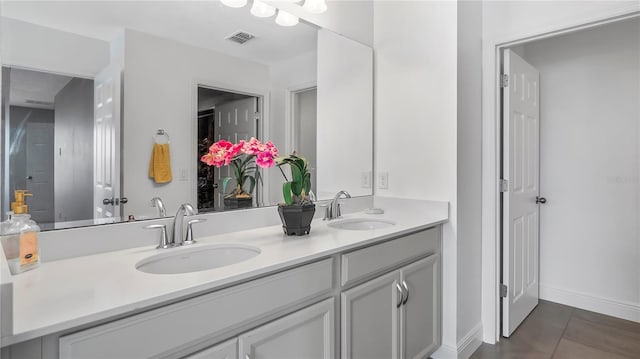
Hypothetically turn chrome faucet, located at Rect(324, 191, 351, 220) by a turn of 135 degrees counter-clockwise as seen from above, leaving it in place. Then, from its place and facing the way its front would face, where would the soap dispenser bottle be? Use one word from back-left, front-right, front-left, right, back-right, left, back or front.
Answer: back-left

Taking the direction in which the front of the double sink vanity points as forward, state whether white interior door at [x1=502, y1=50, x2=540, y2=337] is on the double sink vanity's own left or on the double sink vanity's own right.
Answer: on the double sink vanity's own left

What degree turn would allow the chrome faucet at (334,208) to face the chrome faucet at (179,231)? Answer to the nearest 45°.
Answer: approximately 90° to its right

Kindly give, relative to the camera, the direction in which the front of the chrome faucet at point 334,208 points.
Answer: facing the viewer and to the right of the viewer

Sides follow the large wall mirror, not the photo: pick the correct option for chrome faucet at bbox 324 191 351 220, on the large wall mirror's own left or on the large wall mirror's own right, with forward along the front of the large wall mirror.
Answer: on the large wall mirror's own left

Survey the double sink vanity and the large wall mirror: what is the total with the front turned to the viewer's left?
0

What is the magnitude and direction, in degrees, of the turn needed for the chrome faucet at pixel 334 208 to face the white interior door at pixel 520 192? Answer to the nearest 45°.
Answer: approximately 45° to its left

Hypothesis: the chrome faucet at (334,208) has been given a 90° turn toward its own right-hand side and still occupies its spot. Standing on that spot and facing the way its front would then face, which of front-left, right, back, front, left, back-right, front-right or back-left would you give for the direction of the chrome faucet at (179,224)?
front
